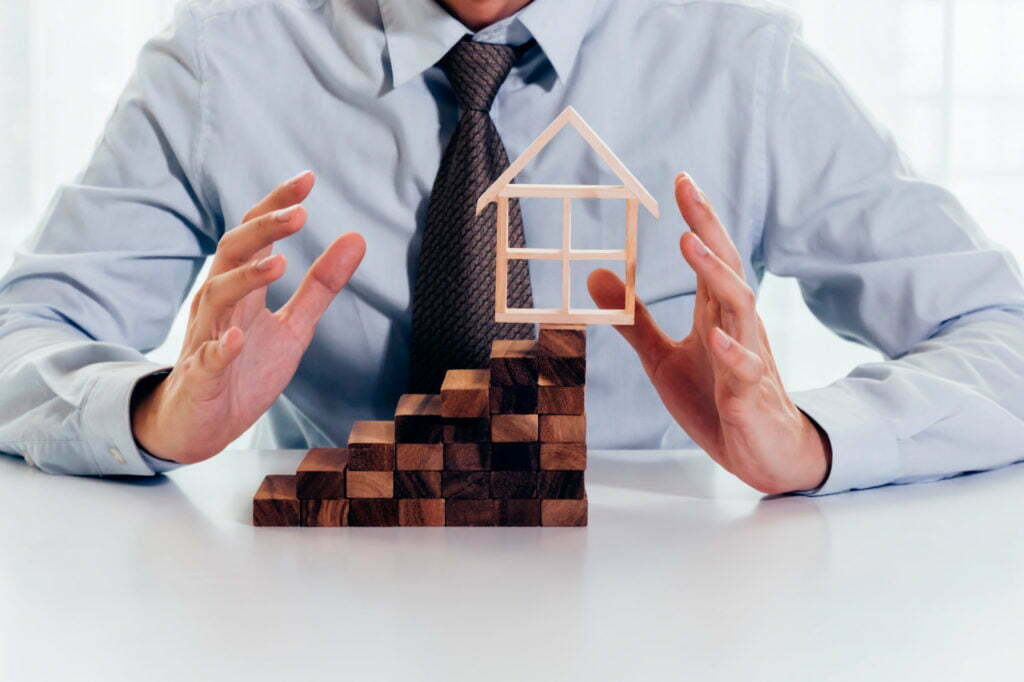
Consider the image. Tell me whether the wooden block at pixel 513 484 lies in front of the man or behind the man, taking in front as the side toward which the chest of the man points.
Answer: in front

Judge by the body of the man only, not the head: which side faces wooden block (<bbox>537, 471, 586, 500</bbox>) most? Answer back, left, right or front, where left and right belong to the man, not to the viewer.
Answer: front

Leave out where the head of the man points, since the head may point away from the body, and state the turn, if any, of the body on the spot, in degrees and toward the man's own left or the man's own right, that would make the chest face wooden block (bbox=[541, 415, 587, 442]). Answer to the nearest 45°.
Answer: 0° — they already face it

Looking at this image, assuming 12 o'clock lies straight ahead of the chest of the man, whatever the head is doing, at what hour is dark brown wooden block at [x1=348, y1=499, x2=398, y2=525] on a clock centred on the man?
The dark brown wooden block is roughly at 12 o'clock from the man.

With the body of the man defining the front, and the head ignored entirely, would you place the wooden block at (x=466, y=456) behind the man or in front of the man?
in front

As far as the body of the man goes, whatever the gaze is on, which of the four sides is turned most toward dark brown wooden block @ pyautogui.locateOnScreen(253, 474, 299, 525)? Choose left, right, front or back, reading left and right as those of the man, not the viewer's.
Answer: front

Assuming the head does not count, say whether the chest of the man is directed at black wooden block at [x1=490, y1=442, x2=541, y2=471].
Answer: yes

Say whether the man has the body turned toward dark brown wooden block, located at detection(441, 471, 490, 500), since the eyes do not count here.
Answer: yes

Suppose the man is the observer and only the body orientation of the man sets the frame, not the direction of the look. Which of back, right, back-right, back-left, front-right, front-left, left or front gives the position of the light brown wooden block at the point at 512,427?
front

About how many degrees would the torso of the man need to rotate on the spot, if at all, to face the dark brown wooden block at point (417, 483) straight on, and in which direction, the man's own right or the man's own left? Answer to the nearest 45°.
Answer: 0° — they already face it

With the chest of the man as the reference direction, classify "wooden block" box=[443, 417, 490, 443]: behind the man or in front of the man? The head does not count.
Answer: in front

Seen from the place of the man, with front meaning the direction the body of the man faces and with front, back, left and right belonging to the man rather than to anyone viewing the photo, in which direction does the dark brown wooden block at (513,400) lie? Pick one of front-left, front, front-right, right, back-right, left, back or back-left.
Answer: front

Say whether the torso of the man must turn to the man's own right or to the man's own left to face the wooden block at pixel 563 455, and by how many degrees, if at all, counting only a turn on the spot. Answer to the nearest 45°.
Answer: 0° — they already face it

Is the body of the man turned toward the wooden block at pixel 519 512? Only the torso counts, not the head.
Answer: yes

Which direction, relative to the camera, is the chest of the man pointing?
toward the camera
